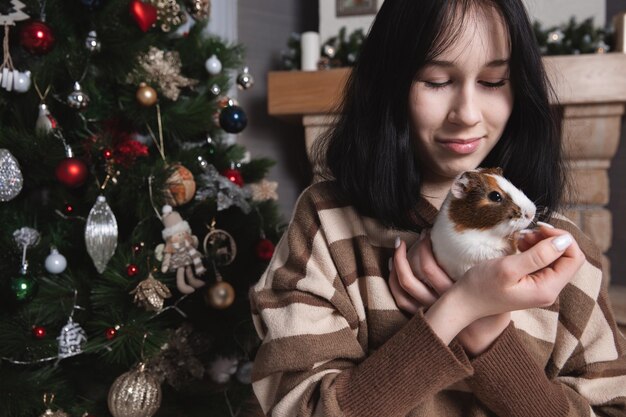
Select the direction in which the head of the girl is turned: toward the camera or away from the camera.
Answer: toward the camera

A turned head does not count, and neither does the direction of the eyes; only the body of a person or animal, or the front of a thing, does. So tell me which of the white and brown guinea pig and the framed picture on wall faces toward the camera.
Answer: the framed picture on wall

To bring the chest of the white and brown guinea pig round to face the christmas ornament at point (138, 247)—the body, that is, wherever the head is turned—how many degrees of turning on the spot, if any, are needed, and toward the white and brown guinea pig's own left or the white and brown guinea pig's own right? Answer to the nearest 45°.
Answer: approximately 135° to the white and brown guinea pig's own left

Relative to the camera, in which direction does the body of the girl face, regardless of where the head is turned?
toward the camera

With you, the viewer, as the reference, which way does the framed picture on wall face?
facing the viewer

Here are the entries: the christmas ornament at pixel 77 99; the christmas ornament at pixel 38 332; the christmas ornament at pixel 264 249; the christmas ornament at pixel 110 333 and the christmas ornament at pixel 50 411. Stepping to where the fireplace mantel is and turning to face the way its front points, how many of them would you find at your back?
0

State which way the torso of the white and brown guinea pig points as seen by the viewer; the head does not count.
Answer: to the viewer's right

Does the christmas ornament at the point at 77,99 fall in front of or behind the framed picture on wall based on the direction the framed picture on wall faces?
in front

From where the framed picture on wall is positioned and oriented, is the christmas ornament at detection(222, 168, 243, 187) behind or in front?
in front

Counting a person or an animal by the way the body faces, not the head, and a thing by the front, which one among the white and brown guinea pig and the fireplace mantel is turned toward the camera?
the fireplace mantel

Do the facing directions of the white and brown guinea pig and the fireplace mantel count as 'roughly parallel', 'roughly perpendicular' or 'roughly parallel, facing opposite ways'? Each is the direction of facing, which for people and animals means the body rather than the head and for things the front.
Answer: roughly perpendicular

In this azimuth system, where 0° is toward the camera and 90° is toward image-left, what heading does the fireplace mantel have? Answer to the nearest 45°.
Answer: approximately 0°

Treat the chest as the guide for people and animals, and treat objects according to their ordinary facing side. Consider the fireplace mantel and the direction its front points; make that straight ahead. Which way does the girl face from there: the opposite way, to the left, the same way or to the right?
the same way

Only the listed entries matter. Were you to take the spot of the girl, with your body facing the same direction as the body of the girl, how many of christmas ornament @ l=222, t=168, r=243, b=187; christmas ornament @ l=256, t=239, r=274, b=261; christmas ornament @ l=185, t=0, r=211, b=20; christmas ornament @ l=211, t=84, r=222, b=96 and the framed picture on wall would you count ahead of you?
0

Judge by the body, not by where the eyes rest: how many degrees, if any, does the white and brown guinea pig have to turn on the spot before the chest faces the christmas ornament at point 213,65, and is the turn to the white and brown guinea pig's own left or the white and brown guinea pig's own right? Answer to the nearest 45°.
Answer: approximately 135° to the white and brown guinea pig's own left

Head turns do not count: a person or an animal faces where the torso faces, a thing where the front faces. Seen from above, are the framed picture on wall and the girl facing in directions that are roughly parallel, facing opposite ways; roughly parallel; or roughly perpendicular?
roughly parallel
